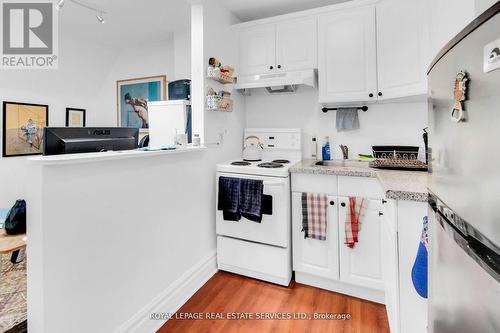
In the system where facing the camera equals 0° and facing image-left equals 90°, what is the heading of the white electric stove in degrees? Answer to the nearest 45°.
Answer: approximately 45°

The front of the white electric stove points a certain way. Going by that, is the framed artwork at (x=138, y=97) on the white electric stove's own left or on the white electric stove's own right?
on the white electric stove's own right

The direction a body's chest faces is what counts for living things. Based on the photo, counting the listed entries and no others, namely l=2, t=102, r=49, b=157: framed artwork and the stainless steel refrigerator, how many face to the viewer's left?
1

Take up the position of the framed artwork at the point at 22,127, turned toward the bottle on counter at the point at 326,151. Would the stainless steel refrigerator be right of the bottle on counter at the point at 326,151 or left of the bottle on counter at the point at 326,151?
right

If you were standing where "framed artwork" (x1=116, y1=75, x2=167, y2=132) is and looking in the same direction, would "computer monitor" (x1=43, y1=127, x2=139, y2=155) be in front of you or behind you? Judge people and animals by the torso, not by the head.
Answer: in front

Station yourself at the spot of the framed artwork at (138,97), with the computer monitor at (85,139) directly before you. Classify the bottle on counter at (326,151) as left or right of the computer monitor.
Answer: left

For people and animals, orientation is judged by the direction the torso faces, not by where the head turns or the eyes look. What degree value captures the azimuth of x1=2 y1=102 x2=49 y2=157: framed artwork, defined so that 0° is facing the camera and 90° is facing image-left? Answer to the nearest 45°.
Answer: approximately 315°

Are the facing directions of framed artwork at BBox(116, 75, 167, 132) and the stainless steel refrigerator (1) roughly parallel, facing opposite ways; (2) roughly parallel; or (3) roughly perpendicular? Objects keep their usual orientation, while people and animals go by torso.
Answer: roughly perpendicular
